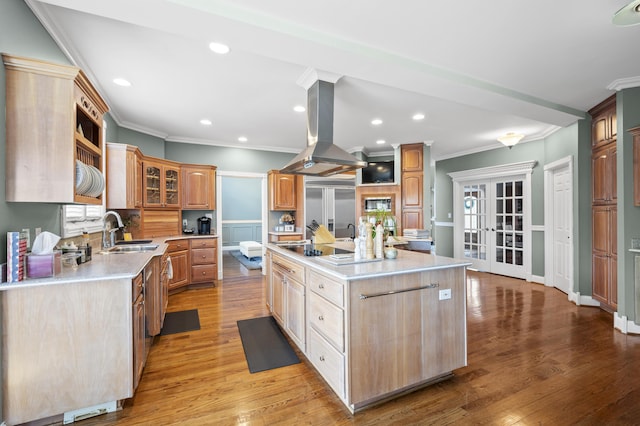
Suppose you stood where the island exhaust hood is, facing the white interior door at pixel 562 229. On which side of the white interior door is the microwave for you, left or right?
left

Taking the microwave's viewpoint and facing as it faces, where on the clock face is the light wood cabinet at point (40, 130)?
The light wood cabinet is roughly at 1 o'clock from the microwave.

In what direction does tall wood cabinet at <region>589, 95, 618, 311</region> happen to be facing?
to the viewer's left

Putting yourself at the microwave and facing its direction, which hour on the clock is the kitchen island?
The kitchen island is roughly at 12 o'clock from the microwave.

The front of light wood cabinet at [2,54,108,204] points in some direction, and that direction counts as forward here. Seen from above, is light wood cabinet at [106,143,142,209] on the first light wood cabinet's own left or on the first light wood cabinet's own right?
on the first light wood cabinet's own left

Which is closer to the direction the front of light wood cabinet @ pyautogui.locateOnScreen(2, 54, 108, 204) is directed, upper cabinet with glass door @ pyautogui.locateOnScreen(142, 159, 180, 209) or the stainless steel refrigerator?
the stainless steel refrigerator

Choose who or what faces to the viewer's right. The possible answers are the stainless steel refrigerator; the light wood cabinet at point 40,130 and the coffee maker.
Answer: the light wood cabinet

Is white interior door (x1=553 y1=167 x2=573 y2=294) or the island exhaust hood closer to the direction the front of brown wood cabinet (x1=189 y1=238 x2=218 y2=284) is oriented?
the island exhaust hood

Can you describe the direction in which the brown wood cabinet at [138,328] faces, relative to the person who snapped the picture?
facing to the right of the viewer

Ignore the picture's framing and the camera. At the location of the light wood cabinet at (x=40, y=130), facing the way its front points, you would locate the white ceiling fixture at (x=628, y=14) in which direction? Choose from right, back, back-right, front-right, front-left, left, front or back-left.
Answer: front-right

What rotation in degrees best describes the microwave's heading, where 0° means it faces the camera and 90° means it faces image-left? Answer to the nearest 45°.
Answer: approximately 0°
